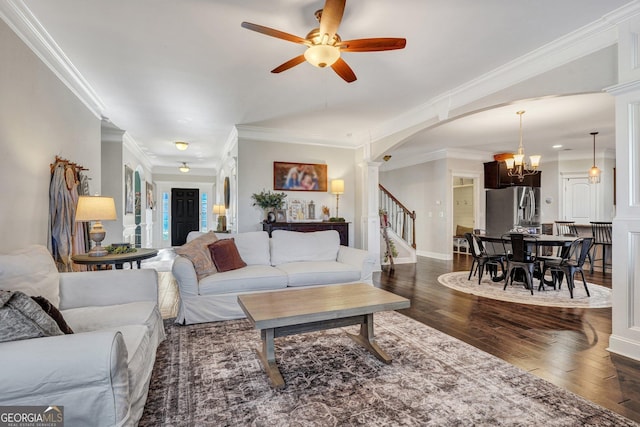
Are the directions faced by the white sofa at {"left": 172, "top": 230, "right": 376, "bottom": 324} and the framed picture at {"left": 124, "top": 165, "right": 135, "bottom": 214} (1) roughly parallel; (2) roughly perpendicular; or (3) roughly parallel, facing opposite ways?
roughly perpendicular

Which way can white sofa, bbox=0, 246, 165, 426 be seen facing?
to the viewer's right

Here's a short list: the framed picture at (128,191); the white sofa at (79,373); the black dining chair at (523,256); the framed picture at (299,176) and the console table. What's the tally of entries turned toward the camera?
2

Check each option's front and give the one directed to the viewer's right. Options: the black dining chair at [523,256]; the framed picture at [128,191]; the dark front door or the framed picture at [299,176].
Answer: the framed picture at [128,191]

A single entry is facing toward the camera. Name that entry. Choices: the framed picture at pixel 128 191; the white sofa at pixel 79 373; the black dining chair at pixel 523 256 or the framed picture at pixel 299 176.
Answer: the framed picture at pixel 299 176

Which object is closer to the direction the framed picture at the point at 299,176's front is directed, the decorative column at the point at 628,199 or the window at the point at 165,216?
the decorative column

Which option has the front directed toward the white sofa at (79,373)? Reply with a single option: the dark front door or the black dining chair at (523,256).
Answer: the dark front door

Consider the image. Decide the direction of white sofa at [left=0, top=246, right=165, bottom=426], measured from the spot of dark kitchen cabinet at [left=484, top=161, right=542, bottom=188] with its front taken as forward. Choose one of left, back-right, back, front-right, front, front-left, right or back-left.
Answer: front-right

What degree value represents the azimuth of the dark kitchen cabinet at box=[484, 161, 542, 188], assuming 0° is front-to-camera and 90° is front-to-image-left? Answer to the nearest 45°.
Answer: approximately 315°

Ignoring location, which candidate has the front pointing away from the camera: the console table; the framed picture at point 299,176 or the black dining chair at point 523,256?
the black dining chair

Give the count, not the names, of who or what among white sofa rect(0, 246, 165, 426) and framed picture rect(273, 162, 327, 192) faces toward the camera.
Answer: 1

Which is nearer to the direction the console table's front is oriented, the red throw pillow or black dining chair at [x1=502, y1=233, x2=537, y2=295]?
the red throw pillow

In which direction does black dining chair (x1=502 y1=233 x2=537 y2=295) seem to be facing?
away from the camera

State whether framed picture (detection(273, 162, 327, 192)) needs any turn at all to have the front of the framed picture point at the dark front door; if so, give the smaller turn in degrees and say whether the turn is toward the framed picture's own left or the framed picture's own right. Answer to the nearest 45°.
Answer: approximately 135° to the framed picture's own right

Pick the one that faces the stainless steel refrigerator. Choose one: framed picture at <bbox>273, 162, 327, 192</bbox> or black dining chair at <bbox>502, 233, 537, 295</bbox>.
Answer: the black dining chair

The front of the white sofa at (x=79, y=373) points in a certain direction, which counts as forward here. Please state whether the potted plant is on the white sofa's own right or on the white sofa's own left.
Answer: on the white sofa's own left

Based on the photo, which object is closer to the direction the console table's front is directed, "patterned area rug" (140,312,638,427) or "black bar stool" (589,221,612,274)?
the patterned area rug

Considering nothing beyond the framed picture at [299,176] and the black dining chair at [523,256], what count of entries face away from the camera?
1

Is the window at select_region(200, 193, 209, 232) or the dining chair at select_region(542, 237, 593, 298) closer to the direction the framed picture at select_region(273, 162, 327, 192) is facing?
the dining chair

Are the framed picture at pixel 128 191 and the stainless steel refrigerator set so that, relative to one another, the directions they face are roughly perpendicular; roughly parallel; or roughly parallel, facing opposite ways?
roughly perpendicular

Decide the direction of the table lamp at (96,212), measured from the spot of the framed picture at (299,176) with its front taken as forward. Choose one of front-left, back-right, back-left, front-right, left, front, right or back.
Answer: front-right

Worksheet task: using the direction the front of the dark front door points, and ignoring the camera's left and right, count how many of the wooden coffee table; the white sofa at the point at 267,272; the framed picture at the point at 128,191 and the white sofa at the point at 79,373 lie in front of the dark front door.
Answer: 4
